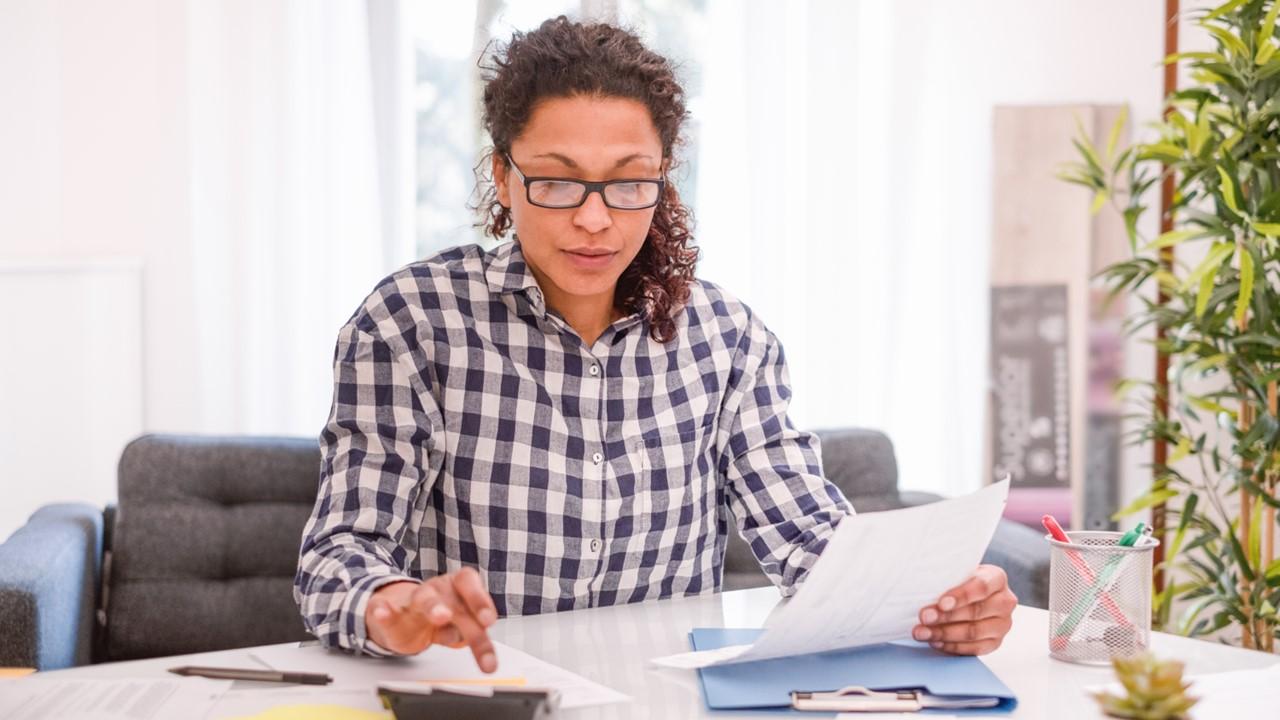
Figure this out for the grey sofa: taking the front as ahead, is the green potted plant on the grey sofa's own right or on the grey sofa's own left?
on the grey sofa's own left

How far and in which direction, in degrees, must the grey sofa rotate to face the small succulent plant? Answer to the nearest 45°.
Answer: approximately 45° to its left

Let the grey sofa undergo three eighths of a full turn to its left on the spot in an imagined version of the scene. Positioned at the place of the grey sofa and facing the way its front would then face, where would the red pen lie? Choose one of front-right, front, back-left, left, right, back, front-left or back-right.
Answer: right

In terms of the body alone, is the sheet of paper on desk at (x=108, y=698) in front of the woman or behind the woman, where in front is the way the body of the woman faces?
in front

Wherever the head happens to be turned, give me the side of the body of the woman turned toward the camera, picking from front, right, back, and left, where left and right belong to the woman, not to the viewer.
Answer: front

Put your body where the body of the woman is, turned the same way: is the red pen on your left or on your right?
on your left

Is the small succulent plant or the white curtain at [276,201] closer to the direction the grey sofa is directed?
the small succulent plant

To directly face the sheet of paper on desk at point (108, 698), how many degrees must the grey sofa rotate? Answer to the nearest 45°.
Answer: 0° — it already faces it

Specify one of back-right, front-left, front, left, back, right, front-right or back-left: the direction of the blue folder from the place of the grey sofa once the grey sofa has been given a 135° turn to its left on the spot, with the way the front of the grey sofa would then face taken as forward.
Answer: right

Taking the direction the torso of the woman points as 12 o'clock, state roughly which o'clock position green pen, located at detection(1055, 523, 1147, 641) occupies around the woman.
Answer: The green pen is roughly at 10 o'clock from the woman.
